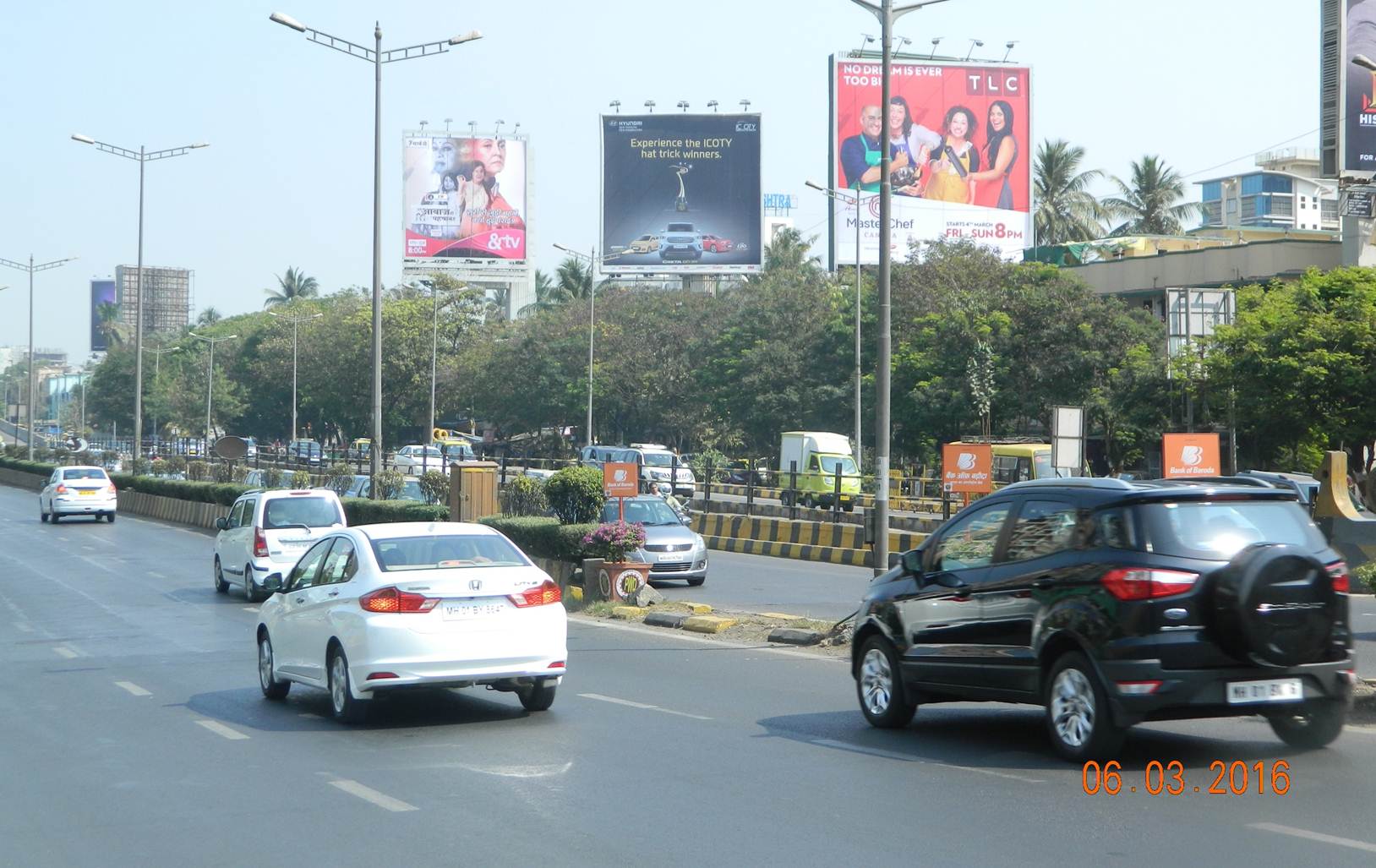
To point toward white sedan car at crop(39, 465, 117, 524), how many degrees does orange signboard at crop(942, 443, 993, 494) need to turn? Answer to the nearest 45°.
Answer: approximately 135° to its right

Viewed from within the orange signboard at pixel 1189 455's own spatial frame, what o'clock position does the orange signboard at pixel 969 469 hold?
the orange signboard at pixel 969 469 is roughly at 3 o'clock from the orange signboard at pixel 1189 455.

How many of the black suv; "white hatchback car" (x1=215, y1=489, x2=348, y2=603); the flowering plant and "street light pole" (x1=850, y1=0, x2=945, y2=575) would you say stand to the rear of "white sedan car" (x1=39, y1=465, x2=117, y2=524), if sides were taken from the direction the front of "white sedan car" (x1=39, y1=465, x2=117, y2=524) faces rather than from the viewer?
4

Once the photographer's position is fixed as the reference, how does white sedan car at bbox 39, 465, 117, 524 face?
facing away from the viewer

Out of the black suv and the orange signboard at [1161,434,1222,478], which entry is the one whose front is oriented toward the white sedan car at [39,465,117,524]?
the black suv

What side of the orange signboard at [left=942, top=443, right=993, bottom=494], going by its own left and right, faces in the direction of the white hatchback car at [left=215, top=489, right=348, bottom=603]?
right

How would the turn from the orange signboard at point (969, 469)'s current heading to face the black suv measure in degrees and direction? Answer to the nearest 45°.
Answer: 0° — it already faces it

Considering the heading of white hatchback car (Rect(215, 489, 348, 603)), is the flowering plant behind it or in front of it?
behind

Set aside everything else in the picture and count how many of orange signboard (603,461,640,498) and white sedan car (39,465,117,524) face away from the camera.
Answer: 1

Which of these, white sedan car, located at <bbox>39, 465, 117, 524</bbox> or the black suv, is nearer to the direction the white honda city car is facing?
the white sedan car

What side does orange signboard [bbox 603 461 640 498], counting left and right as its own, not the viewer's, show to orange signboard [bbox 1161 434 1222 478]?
left

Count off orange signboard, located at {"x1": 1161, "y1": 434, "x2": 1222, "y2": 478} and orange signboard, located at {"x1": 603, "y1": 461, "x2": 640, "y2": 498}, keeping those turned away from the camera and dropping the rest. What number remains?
0
